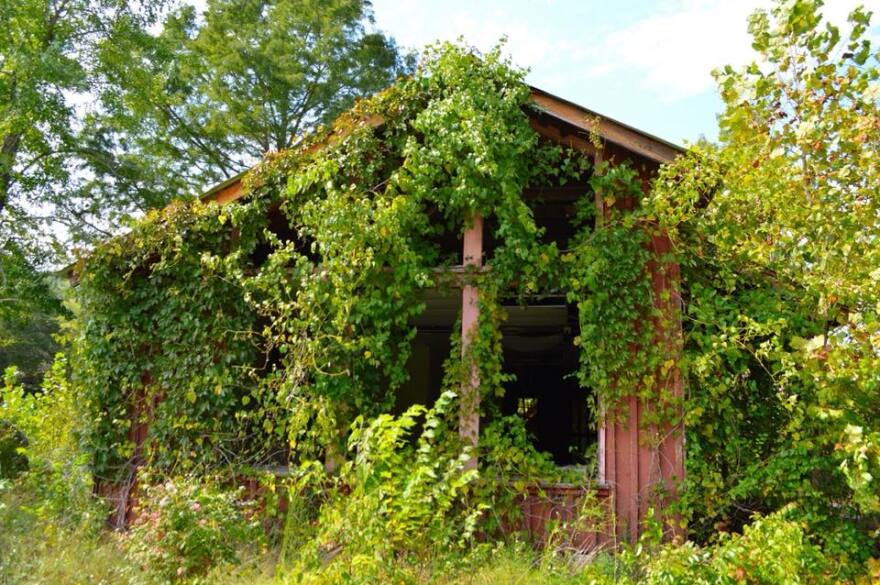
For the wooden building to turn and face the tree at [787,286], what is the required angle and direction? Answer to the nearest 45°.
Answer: approximately 45° to its left

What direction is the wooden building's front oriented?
toward the camera

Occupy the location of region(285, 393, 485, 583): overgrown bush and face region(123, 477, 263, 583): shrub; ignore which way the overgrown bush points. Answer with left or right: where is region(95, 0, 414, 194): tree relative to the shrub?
right

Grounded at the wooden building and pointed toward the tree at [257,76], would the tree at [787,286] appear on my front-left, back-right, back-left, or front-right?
back-right

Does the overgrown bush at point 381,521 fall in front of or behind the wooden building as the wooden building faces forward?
in front

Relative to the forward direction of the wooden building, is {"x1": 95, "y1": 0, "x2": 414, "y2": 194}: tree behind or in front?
behind
